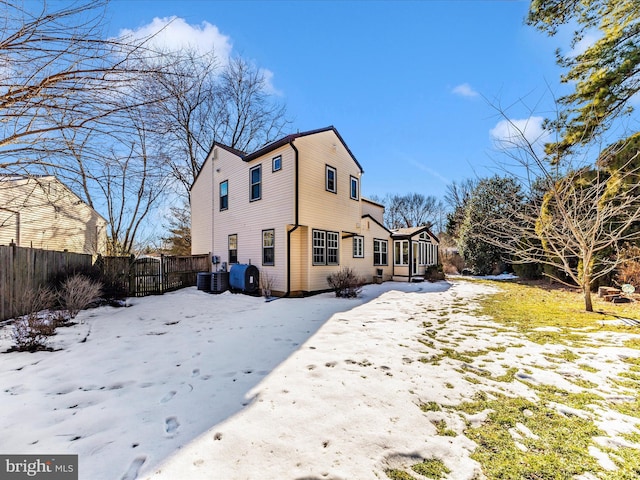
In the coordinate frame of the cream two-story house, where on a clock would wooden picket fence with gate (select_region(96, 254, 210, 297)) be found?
The wooden picket fence with gate is roughly at 10 o'clock from the cream two-story house.

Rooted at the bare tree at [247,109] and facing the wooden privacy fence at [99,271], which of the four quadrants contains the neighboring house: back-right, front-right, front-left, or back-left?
front-right

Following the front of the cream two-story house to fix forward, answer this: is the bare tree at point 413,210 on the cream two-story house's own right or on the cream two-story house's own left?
on the cream two-story house's own right

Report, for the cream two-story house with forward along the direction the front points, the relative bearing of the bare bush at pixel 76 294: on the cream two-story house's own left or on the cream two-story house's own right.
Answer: on the cream two-story house's own left

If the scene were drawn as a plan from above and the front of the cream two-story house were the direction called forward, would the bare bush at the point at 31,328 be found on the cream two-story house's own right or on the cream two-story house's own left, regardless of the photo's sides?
on the cream two-story house's own left

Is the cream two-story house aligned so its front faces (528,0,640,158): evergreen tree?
no

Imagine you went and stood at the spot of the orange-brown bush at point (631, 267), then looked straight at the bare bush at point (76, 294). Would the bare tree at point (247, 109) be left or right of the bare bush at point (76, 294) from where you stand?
right

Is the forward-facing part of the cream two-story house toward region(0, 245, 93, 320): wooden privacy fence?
no

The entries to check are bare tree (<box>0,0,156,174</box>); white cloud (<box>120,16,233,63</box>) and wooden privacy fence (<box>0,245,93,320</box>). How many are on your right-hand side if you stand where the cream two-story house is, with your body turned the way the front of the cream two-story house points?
0

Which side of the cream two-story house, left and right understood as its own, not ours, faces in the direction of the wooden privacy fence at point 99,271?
left

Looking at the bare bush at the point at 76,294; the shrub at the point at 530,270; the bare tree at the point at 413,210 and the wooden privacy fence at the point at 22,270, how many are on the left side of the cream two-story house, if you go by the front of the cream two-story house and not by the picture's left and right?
2
